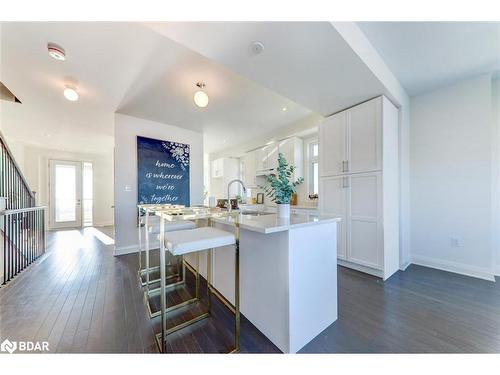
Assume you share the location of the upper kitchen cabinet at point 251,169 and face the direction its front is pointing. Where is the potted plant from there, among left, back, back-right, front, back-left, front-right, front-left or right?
front-left

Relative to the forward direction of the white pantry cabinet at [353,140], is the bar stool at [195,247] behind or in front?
in front

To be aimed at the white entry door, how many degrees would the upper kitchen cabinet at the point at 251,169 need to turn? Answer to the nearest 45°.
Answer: approximately 45° to its right

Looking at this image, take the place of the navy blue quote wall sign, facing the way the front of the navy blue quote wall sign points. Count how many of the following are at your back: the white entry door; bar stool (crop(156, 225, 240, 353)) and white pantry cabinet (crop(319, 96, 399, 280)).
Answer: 1

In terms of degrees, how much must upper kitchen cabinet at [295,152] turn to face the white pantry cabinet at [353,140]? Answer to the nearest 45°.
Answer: approximately 90° to its left

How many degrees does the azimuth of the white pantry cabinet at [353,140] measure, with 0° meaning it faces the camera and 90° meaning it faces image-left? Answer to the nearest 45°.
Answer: approximately 45°

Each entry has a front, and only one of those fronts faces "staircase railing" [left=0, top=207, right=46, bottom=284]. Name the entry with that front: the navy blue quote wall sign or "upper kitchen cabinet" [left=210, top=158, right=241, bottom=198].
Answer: the upper kitchen cabinet

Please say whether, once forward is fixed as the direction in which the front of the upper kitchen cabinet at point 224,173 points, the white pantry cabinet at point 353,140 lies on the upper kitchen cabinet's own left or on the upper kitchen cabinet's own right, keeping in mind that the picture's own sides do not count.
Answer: on the upper kitchen cabinet's own left

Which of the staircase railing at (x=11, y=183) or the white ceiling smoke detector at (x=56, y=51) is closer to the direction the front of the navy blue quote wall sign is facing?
the white ceiling smoke detector
